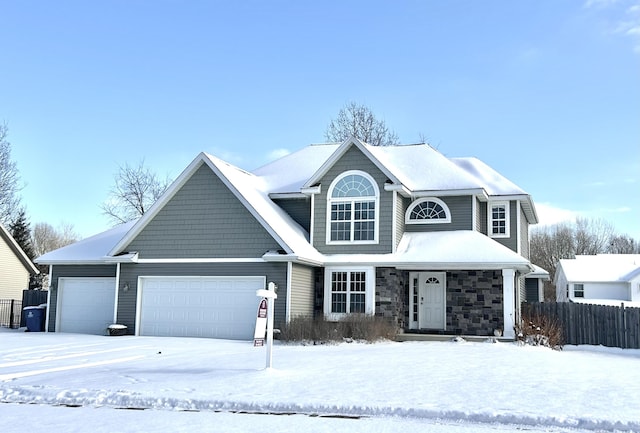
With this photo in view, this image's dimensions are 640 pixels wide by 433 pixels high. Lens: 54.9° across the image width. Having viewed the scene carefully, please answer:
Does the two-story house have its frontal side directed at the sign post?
yes

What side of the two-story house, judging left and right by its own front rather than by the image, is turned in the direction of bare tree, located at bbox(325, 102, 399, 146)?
back

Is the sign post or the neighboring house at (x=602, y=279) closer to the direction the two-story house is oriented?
the sign post

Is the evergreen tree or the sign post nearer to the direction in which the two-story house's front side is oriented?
the sign post

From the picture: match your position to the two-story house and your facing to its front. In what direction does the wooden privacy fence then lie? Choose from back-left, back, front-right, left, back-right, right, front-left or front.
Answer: left

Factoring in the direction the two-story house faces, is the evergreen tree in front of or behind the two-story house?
behind

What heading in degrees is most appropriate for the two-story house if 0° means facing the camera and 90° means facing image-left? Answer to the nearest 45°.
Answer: approximately 0°

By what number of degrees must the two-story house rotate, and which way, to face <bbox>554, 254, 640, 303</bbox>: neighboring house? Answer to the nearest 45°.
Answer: approximately 135° to its left

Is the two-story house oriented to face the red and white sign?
yes
